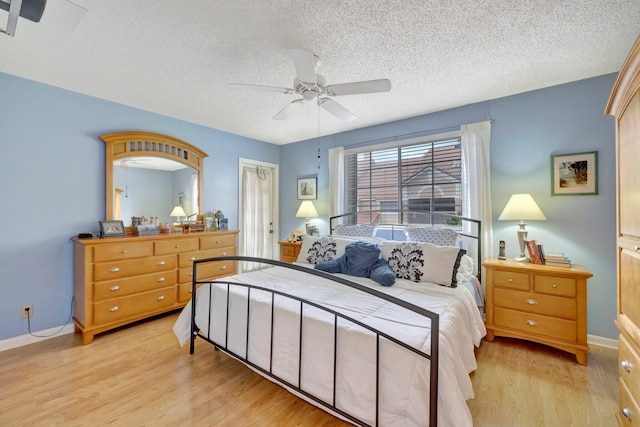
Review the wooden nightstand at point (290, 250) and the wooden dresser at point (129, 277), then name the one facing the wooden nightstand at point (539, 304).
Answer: the wooden dresser

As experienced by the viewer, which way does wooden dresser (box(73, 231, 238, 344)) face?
facing the viewer and to the right of the viewer

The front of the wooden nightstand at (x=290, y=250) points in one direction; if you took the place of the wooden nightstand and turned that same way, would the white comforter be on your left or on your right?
on your left

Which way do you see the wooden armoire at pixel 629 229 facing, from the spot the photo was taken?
facing to the left of the viewer

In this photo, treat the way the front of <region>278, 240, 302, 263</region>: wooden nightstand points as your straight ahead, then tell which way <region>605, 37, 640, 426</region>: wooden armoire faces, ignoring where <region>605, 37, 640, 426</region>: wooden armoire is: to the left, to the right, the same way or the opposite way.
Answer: to the right

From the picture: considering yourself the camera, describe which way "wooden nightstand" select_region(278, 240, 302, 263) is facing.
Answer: facing the viewer and to the left of the viewer

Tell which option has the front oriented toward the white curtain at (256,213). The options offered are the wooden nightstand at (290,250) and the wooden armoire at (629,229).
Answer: the wooden armoire

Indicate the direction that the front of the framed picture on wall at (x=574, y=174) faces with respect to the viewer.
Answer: facing the viewer

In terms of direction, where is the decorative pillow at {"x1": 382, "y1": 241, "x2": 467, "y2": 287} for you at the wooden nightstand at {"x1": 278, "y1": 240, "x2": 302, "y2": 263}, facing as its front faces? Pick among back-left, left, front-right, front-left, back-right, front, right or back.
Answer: left

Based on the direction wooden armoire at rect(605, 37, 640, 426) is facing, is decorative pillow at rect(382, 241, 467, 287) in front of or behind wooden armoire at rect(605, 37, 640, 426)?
in front

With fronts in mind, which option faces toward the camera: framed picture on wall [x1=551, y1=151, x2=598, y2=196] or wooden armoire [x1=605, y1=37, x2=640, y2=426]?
the framed picture on wall

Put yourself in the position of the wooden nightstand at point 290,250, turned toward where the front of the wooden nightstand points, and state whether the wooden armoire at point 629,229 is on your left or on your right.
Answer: on your left

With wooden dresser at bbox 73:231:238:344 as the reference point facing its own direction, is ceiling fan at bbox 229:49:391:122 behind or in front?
in front
